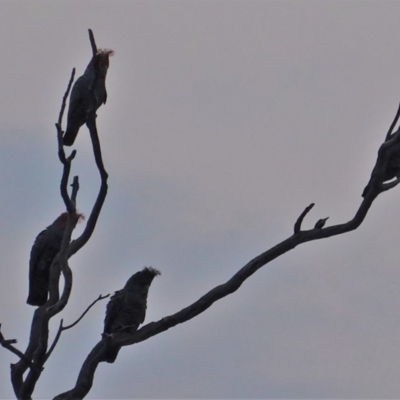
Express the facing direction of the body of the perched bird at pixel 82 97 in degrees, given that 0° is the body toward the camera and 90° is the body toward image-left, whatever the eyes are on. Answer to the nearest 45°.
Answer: approximately 270°

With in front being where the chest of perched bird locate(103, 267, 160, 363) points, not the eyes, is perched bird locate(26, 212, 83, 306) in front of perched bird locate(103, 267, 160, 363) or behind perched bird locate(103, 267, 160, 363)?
behind

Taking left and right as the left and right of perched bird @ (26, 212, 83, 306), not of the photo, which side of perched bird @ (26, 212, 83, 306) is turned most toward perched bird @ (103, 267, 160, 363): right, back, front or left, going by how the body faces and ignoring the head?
front

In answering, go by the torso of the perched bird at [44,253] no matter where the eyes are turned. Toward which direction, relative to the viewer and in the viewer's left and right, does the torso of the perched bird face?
facing to the right of the viewer
